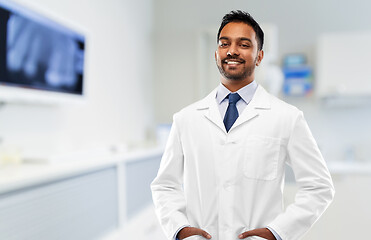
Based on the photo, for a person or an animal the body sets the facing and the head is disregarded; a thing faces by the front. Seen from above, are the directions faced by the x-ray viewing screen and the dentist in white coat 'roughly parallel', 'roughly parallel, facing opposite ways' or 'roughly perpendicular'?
roughly perpendicular

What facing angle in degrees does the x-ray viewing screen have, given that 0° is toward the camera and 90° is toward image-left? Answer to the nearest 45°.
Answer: approximately 315°

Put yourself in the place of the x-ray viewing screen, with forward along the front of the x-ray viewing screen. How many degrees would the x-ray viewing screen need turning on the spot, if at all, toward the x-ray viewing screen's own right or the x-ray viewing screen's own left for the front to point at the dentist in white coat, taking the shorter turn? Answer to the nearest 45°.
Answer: approximately 45° to the x-ray viewing screen's own right

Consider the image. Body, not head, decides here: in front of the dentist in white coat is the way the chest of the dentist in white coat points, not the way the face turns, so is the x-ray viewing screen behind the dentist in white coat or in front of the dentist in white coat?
behind

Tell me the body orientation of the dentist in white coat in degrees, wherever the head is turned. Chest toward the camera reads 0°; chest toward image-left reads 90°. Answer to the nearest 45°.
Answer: approximately 0°

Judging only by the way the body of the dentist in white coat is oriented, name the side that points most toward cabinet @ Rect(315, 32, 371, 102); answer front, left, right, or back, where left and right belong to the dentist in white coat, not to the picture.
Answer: back

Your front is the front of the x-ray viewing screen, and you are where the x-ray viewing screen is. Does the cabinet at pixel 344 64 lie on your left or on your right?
on your left
